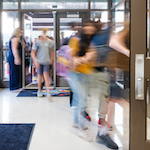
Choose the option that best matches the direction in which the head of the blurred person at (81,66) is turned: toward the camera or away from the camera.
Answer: toward the camera

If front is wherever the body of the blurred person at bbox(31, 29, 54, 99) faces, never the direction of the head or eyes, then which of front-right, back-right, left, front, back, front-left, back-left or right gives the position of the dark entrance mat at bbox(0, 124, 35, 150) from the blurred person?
front

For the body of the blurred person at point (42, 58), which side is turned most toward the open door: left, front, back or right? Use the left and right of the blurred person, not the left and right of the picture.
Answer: front

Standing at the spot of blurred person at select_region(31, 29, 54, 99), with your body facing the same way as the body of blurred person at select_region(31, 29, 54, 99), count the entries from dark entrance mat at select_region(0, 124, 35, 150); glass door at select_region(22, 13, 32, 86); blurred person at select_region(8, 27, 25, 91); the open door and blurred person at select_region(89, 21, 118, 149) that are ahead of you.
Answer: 3

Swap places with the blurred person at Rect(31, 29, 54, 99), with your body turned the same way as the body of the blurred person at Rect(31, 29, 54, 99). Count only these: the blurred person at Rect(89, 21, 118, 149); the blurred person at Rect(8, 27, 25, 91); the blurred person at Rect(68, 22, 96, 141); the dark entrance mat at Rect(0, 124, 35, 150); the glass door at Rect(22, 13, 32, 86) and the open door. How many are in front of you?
4

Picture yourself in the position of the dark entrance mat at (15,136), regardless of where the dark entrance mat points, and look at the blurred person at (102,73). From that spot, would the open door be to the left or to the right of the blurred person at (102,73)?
right

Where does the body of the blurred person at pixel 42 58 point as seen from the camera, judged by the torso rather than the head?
toward the camera

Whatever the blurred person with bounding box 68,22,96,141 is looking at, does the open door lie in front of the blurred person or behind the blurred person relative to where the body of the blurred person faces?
in front
